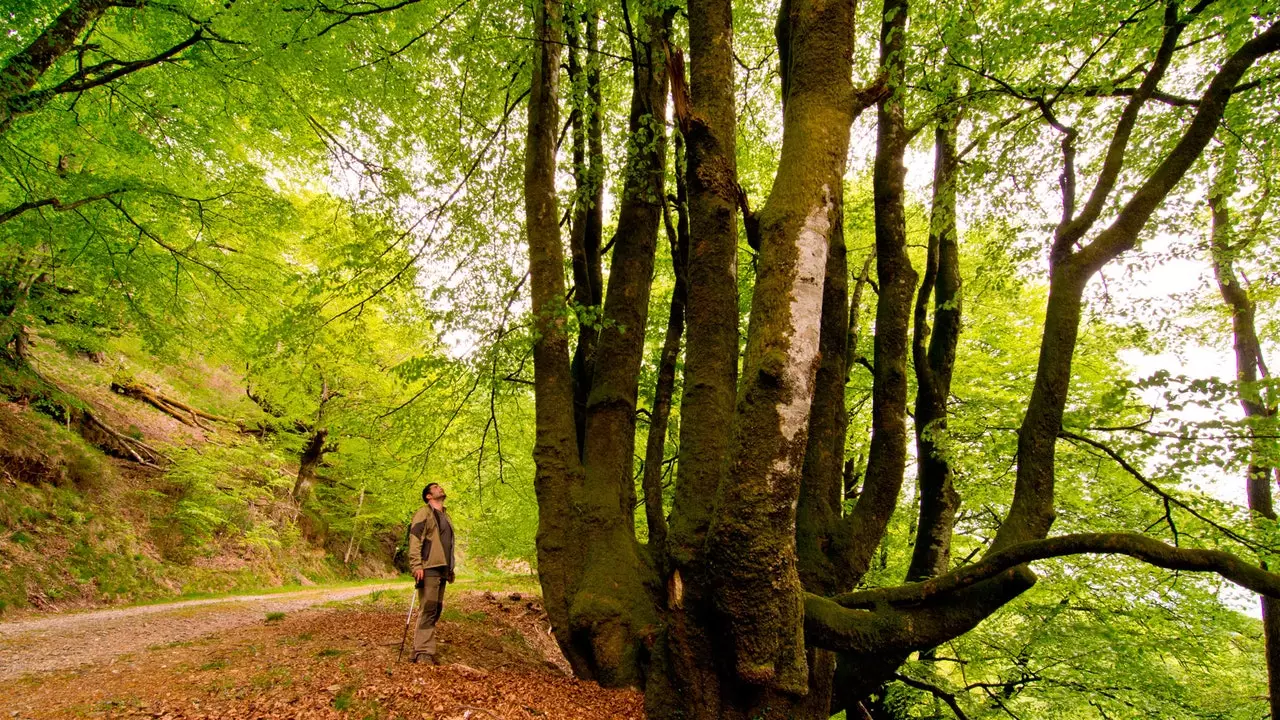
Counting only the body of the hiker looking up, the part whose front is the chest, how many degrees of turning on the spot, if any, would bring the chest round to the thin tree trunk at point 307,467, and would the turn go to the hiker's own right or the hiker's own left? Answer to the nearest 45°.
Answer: approximately 135° to the hiker's own left

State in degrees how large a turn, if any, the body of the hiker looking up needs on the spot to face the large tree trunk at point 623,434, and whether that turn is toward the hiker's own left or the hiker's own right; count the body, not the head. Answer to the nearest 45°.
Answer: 0° — they already face it

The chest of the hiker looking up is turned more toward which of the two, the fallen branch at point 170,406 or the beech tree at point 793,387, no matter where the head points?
the beech tree

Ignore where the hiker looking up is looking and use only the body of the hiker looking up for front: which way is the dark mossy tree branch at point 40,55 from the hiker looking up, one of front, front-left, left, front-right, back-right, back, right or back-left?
back-right

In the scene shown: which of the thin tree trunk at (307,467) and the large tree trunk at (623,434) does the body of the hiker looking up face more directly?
the large tree trunk

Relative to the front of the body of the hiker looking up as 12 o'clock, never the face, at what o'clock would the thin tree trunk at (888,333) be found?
The thin tree trunk is roughly at 12 o'clock from the hiker looking up.

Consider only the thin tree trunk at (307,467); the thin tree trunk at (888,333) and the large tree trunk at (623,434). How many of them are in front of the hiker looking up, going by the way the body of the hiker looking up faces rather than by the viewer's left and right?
2

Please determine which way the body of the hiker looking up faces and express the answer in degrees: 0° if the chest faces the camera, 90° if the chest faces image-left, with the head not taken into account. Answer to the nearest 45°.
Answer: approximately 315°

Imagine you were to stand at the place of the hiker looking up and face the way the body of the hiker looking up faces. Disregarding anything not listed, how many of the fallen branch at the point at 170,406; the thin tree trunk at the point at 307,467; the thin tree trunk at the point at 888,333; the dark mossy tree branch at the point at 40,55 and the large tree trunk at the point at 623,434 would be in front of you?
2

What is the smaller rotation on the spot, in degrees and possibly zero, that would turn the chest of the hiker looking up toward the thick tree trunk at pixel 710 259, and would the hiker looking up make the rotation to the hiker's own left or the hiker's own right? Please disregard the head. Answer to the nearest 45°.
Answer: approximately 45° to the hiker's own right

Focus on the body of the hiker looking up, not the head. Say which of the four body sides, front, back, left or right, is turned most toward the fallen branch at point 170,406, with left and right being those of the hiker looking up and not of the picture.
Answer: back

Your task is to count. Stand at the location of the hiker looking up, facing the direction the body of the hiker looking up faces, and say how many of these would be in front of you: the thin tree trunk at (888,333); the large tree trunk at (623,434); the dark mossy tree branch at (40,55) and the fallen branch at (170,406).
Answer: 2
